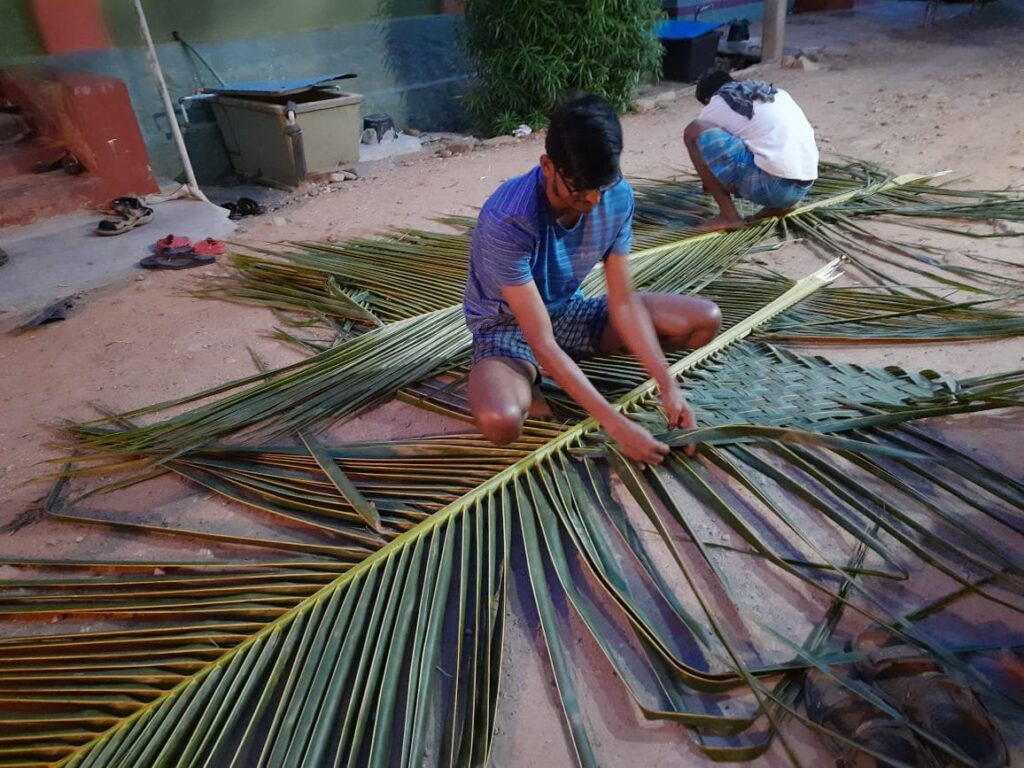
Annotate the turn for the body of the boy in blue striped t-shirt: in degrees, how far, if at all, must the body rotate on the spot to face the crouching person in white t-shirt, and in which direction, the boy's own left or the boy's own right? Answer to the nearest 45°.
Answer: approximately 90° to the boy's own left

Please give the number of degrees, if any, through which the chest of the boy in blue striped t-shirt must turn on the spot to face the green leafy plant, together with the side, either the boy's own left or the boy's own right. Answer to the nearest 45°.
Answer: approximately 135° to the boy's own left

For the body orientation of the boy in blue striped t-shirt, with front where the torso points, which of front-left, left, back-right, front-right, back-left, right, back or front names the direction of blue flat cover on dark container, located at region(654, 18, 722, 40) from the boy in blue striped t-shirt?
back-left

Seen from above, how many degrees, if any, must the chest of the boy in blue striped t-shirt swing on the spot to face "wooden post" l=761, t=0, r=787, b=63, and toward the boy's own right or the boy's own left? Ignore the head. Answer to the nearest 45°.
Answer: approximately 135° to the boy's own left

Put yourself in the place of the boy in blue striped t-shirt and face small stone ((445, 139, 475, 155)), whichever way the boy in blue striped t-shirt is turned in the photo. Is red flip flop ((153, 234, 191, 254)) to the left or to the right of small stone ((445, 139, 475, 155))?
left

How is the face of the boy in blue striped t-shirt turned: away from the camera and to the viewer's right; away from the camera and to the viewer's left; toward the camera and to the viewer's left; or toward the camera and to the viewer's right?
toward the camera and to the viewer's right

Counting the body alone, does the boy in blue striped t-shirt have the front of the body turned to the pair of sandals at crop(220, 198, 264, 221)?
no

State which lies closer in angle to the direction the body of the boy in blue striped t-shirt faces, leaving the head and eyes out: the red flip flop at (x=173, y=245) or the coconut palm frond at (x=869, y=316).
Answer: the coconut palm frond

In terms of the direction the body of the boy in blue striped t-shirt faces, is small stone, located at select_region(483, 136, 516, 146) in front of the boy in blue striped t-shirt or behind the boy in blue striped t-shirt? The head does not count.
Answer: behind

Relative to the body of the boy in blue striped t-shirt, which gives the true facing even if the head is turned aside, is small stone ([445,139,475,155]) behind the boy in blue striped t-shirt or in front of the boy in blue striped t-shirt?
behind

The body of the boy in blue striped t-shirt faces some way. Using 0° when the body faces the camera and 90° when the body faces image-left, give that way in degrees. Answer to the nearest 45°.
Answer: approximately 315°

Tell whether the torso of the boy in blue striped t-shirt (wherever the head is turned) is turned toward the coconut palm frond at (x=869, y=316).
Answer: no

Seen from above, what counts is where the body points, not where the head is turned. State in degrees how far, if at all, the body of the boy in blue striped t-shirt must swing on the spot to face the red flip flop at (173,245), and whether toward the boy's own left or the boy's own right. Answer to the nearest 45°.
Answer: approximately 180°
